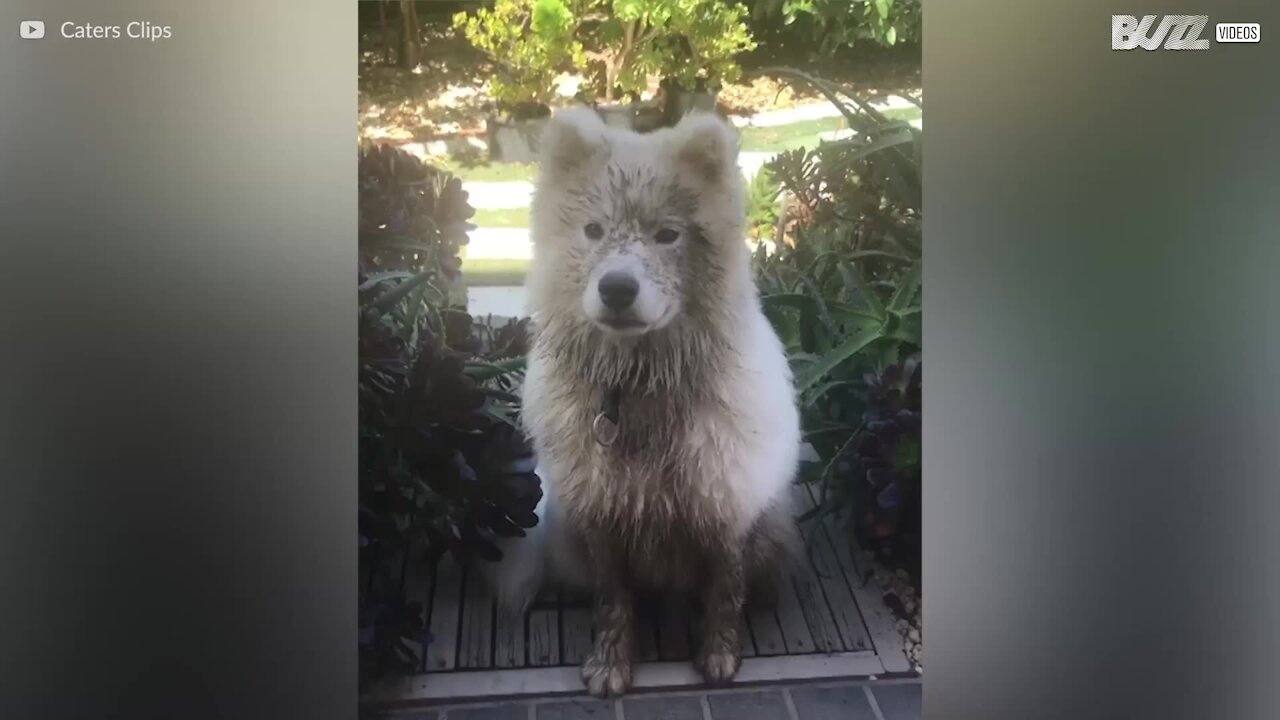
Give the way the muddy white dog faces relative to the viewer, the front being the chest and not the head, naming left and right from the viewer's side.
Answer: facing the viewer
